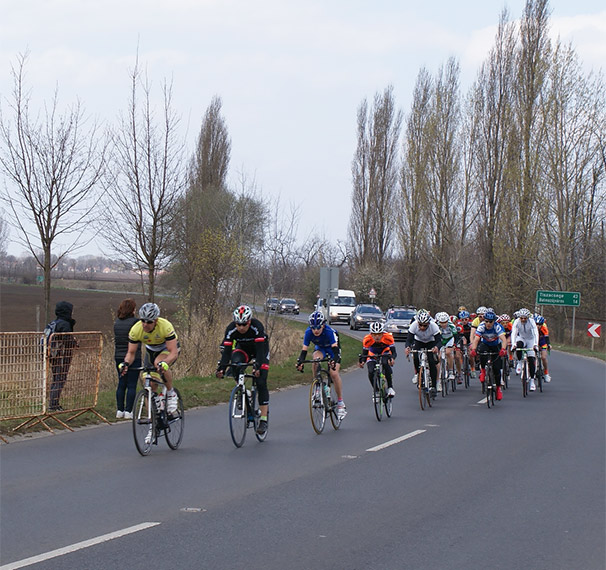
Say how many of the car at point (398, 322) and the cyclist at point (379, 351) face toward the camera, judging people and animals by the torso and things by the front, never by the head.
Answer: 2

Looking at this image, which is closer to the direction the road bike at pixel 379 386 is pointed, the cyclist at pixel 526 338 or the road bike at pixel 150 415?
the road bike

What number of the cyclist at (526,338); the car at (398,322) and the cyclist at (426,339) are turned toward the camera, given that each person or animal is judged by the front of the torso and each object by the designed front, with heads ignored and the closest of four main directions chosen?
3

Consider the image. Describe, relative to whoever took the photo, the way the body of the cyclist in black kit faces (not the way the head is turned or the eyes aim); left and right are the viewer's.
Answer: facing the viewer and to the left of the viewer

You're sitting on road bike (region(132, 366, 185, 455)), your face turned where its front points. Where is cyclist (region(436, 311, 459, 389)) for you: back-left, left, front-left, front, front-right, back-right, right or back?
back

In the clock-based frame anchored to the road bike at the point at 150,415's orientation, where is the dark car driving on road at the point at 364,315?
The dark car driving on road is roughly at 5 o'clock from the road bike.

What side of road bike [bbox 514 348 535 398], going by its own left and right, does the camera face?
front

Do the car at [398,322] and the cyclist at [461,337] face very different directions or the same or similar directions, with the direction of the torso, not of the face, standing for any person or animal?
same or similar directions

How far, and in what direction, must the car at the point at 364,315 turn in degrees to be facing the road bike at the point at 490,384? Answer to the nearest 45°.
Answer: approximately 45° to its right

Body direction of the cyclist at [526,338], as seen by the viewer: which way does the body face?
toward the camera

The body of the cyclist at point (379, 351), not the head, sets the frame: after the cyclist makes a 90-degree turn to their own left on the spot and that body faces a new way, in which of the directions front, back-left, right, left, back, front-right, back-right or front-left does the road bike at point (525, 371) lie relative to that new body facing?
front-left

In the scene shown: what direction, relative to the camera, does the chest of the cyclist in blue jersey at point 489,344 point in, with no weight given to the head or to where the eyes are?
toward the camera

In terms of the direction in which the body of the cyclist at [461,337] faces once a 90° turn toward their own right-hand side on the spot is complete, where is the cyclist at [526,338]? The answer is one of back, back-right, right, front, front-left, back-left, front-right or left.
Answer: back-left

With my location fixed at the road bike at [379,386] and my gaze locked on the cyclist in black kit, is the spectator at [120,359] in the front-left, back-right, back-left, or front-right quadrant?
front-right
